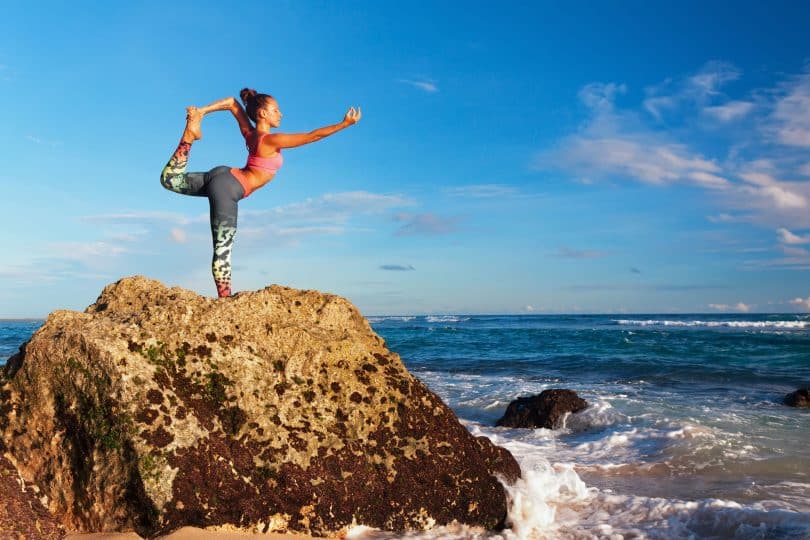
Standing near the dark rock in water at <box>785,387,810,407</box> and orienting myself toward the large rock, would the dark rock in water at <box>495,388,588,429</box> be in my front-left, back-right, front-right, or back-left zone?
front-right

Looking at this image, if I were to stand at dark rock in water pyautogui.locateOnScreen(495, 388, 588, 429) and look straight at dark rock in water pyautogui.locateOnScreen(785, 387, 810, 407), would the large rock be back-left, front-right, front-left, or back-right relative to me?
back-right

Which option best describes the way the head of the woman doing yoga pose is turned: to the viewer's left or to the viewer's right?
to the viewer's right

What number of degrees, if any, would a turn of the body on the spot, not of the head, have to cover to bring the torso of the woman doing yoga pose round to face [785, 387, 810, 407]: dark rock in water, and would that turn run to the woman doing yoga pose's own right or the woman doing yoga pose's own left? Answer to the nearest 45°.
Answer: approximately 45° to the woman doing yoga pose's own left

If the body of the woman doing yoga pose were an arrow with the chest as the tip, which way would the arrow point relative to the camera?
to the viewer's right

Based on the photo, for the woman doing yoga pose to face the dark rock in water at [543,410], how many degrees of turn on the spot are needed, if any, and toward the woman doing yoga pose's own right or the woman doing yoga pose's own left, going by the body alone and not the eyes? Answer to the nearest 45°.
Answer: approximately 45° to the woman doing yoga pose's own left
